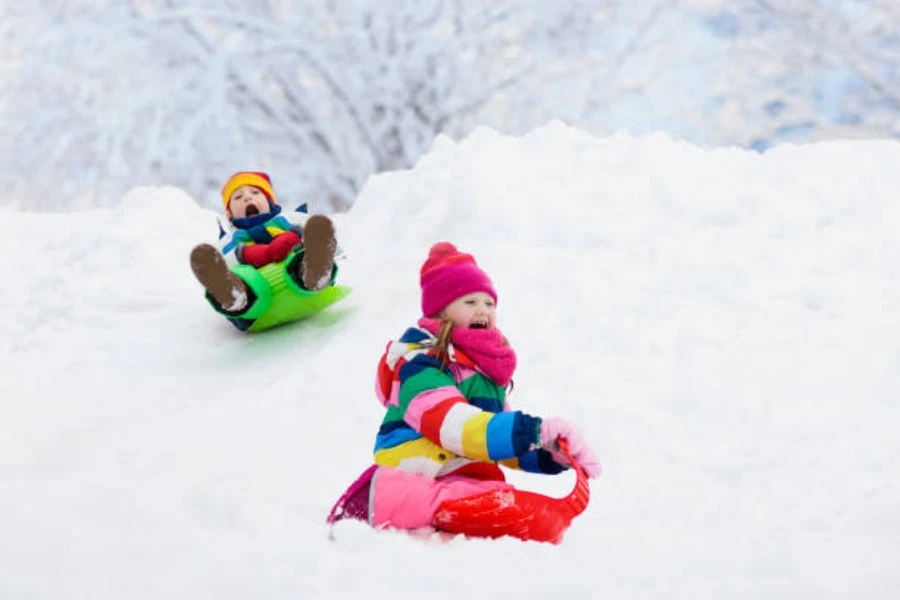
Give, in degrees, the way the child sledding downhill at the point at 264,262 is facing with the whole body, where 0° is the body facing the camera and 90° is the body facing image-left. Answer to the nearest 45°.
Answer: approximately 0°

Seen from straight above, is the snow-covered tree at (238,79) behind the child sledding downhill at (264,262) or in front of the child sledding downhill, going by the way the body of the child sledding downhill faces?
behind
